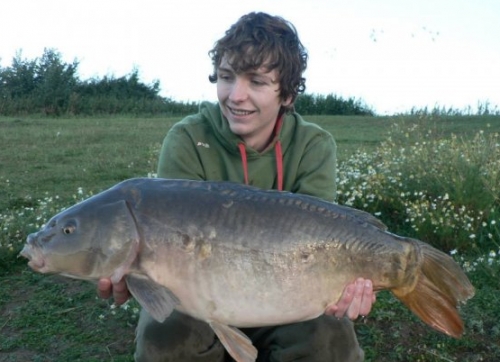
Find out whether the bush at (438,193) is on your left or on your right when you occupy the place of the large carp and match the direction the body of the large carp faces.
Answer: on your right

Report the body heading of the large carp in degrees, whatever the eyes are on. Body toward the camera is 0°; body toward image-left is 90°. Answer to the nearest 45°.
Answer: approximately 90°

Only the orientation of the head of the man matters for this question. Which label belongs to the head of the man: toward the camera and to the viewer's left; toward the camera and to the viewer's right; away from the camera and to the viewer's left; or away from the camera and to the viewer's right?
toward the camera and to the viewer's left

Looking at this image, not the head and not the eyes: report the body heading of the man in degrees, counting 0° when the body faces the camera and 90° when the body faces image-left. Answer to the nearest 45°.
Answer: approximately 0°

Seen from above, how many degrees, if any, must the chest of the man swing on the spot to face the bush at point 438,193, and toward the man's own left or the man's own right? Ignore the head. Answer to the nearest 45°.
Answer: approximately 135° to the man's own left
